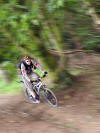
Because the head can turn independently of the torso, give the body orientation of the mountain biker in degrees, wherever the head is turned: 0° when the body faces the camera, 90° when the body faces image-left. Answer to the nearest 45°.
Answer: approximately 315°
